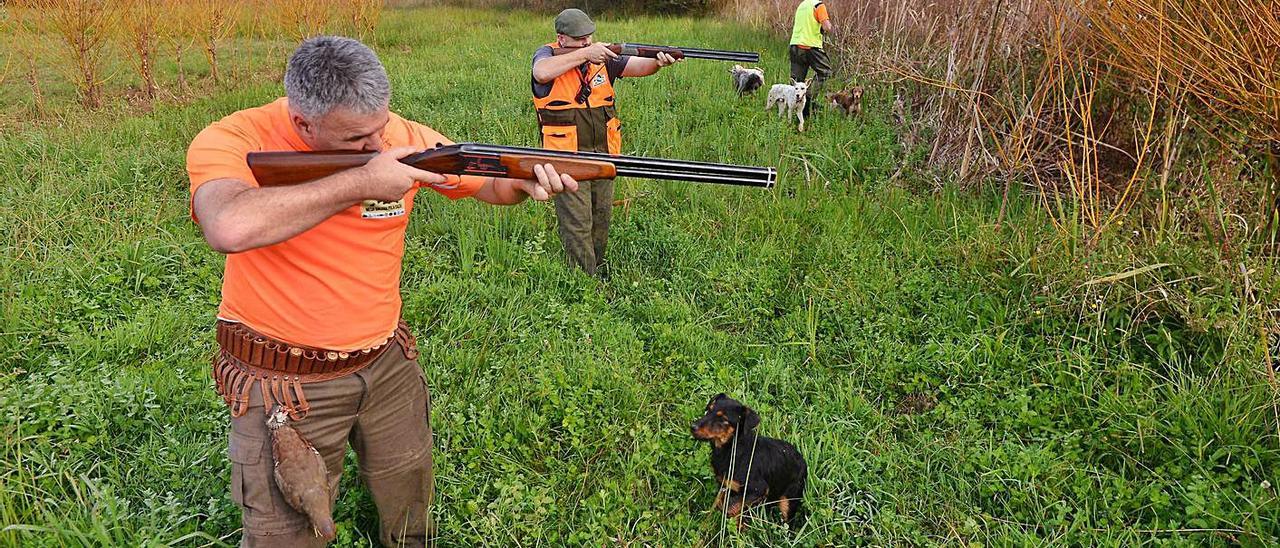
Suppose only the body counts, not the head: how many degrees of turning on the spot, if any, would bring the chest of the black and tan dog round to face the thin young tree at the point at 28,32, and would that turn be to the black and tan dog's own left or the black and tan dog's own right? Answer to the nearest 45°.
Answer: approximately 90° to the black and tan dog's own right

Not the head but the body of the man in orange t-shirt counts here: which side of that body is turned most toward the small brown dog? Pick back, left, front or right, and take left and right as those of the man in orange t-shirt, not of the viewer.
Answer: left

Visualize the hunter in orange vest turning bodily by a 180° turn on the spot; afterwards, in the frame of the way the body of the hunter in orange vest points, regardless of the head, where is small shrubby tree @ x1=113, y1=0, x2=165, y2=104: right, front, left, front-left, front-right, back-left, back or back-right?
front

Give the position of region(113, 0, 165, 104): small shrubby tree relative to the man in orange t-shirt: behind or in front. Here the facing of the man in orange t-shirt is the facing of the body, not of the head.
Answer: behind

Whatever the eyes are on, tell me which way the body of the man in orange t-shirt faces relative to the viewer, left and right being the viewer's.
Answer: facing the viewer and to the right of the viewer

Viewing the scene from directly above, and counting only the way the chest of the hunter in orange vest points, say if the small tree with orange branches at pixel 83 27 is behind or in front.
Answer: behind

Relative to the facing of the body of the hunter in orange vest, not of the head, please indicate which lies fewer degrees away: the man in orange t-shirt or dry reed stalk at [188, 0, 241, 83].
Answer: the man in orange t-shirt

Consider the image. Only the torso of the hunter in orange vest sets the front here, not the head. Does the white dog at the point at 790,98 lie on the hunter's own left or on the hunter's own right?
on the hunter's own left

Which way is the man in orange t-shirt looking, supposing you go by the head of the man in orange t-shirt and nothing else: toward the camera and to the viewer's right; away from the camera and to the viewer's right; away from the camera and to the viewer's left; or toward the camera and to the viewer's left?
toward the camera and to the viewer's right

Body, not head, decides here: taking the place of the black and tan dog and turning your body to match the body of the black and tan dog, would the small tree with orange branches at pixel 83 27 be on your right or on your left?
on your right

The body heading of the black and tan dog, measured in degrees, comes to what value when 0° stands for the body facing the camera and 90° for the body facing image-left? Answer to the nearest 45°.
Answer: approximately 45°

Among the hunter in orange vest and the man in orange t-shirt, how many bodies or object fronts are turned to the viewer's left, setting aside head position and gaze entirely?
0

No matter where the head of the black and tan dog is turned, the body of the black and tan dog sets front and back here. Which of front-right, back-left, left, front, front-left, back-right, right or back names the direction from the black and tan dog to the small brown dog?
back-right

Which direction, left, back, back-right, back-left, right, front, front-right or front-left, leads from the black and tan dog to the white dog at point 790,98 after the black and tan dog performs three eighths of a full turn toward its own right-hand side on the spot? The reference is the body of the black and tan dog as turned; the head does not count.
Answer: front

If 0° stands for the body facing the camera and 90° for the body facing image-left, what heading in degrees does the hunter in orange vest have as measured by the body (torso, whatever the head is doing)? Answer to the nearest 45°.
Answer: approximately 315°

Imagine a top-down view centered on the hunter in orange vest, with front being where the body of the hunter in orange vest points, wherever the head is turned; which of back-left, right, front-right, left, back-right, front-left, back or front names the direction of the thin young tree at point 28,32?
back
